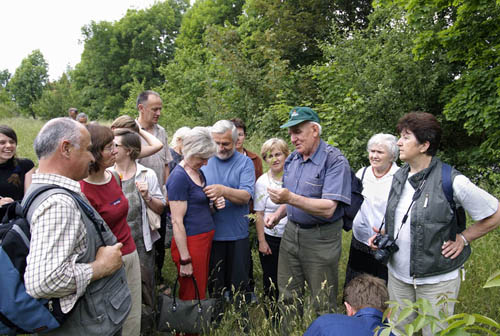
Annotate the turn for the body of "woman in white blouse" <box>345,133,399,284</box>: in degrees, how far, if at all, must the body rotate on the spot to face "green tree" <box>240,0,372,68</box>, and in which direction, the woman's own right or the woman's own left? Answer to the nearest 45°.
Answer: approximately 135° to the woman's own right

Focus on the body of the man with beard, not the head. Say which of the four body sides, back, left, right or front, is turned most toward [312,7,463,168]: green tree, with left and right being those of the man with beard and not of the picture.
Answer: back

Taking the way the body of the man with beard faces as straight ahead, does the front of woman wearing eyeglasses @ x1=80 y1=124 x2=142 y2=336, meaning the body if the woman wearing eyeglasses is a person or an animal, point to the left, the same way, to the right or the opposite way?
to the left

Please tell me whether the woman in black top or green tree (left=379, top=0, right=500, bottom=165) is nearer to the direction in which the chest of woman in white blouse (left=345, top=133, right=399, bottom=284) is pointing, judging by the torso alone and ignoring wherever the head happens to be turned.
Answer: the woman in black top

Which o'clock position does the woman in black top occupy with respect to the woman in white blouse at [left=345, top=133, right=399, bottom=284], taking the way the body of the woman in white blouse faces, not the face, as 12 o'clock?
The woman in black top is roughly at 1 o'clock from the woman in white blouse.

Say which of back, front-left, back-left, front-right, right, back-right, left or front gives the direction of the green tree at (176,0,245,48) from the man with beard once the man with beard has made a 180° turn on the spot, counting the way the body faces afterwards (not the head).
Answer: front-left

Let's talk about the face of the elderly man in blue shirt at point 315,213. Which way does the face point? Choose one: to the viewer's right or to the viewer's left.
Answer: to the viewer's left

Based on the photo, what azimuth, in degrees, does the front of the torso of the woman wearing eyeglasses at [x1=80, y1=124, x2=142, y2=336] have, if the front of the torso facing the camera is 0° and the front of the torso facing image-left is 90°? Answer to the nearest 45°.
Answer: approximately 315°

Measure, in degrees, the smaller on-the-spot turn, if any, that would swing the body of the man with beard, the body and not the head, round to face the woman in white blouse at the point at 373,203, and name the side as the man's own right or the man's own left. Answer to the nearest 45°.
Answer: approximately 135° to the man's own left

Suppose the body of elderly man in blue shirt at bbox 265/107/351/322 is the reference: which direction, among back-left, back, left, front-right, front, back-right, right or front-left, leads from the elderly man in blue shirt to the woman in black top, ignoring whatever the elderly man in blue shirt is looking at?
front-right

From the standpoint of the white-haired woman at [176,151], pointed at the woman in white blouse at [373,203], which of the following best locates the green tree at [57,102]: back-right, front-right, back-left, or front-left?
back-left

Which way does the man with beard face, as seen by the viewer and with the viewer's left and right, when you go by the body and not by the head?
facing the viewer and to the left of the viewer

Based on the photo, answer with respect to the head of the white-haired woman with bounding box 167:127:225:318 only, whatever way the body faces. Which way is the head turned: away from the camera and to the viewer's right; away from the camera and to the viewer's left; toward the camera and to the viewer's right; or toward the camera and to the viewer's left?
toward the camera and to the viewer's right

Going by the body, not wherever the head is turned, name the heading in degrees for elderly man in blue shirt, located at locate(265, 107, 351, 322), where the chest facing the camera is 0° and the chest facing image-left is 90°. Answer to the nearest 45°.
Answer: approximately 45°

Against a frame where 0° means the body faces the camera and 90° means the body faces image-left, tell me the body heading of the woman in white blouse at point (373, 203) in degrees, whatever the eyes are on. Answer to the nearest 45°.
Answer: approximately 45°

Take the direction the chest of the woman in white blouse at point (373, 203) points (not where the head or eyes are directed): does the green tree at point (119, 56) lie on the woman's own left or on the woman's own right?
on the woman's own right

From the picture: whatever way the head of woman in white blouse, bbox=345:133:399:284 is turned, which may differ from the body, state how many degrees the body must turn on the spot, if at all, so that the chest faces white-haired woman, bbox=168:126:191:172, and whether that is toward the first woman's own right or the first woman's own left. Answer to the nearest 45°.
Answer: approximately 45° to the first woman's own right

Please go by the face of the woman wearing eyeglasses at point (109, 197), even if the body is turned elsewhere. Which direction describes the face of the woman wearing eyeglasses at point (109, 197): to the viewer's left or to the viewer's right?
to the viewer's right
